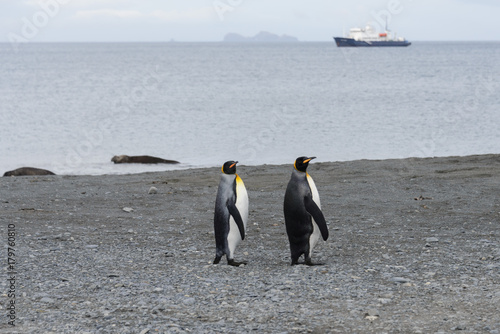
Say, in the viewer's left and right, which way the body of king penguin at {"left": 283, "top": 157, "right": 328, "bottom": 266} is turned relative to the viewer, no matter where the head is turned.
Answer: facing to the right of the viewer

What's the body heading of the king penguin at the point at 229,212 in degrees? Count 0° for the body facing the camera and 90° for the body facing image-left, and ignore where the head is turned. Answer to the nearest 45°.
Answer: approximately 270°

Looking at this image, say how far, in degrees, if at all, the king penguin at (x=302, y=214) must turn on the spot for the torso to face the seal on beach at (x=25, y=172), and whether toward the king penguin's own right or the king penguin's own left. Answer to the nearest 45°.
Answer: approximately 135° to the king penguin's own left

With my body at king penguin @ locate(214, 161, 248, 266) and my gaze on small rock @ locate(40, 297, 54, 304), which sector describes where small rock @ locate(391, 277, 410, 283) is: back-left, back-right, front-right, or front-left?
back-left
